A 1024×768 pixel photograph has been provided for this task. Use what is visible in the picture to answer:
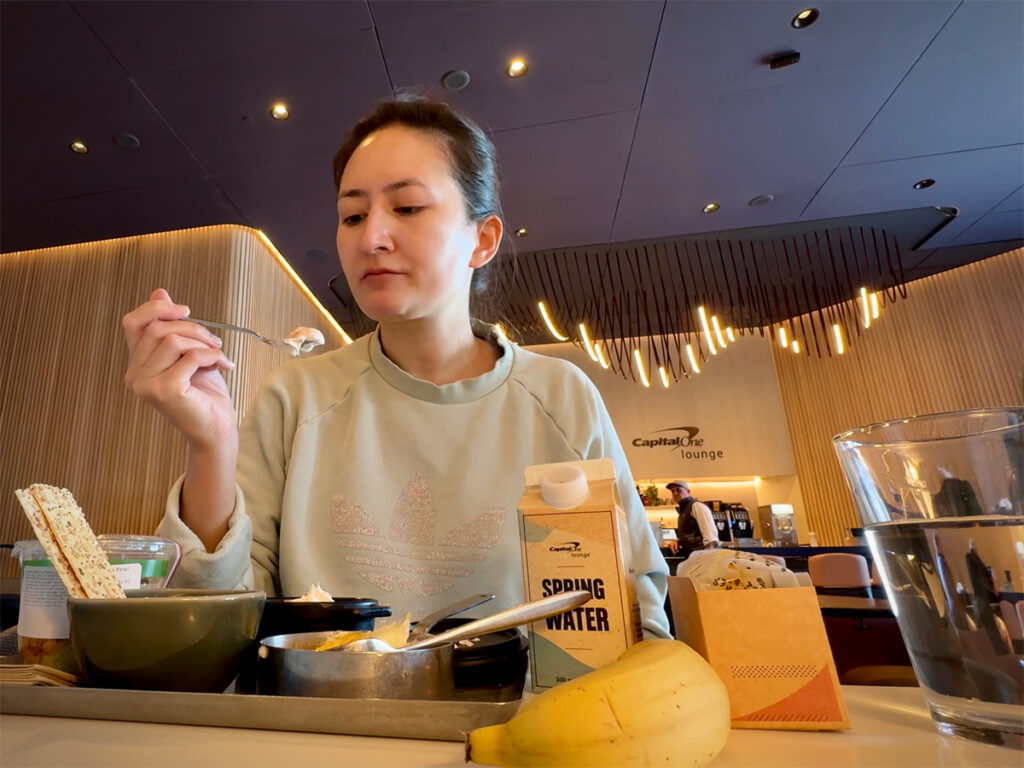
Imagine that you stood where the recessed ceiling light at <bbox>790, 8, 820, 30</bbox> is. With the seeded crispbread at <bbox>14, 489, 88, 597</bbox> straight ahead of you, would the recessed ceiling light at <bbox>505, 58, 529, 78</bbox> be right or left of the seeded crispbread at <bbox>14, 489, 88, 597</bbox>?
right

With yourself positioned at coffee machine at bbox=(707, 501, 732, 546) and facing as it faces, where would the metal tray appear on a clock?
The metal tray is roughly at 12 o'clock from the coffee machine.

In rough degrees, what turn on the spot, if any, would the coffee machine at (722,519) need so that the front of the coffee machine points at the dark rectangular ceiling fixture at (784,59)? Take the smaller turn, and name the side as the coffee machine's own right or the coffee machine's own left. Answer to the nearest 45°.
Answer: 0° — it already faces it

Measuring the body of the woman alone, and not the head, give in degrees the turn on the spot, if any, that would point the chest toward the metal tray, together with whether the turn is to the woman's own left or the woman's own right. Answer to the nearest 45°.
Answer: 0° — they already face it

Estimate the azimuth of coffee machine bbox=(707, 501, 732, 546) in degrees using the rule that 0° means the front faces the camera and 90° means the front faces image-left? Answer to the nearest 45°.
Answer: approximately 0°

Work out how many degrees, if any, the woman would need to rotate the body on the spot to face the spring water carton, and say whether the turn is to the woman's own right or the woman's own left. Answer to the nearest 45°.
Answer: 0° — they already face it
